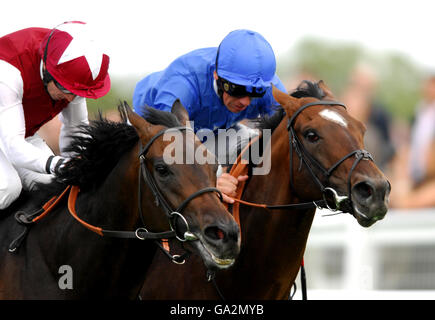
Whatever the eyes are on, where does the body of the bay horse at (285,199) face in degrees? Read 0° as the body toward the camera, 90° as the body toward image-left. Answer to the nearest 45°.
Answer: approximately 315°

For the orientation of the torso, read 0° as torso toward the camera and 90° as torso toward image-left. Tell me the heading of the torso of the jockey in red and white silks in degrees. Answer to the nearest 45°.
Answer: approximately 315°

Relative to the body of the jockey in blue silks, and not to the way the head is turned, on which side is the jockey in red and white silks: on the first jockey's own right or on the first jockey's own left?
on the first jockey's own right

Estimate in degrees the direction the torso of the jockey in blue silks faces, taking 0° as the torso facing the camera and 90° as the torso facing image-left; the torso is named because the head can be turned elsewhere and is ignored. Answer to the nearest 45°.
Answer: approximately 315°

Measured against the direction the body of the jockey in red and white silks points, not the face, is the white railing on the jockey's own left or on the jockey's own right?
on the jockey's own left

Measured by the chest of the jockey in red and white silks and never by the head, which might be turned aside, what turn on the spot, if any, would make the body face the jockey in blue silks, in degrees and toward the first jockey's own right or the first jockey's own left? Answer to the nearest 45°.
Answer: approximately 45° to the first jockey's own left

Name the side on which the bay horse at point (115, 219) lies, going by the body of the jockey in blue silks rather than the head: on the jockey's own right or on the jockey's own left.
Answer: on the jockey's own right
